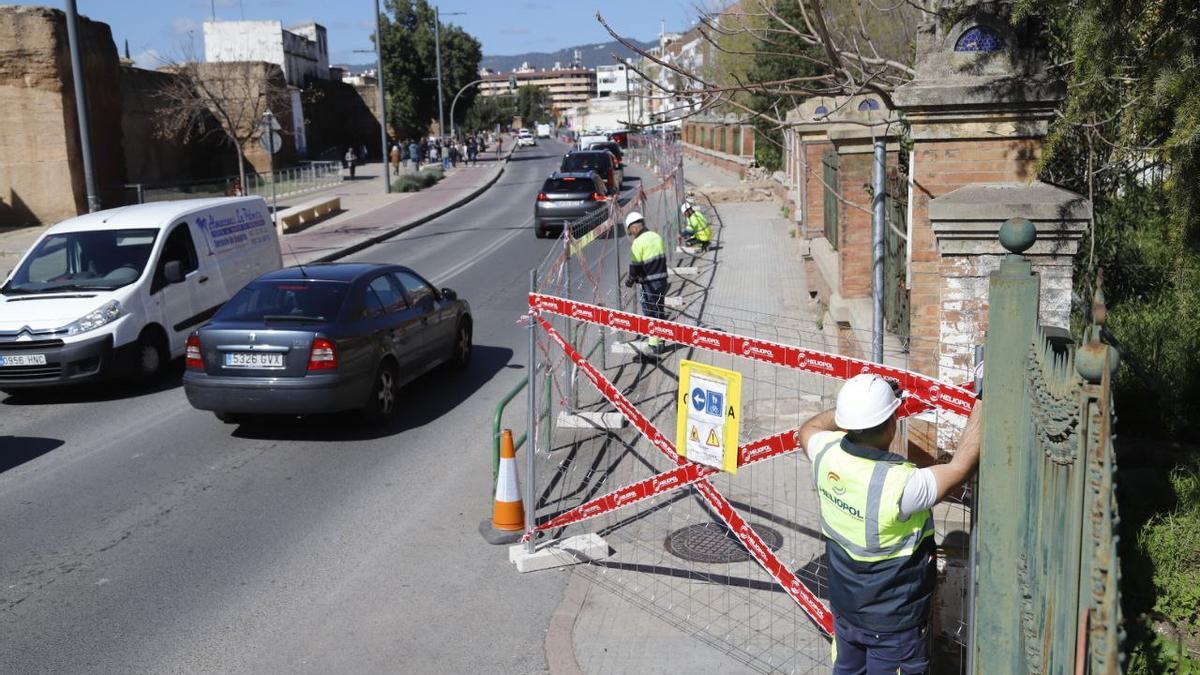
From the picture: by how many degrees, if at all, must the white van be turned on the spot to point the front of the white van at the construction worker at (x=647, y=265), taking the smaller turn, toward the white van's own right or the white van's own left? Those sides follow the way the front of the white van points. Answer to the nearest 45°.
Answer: approximately 135° to the white van's own left

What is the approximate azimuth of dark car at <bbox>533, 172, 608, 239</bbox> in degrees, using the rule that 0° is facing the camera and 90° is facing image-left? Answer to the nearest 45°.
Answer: approximately 180°

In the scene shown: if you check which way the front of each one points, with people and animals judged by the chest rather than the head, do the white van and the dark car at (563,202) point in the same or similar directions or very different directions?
very different directions

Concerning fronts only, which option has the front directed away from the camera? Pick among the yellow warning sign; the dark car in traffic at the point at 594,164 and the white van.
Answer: the dark car in traffic

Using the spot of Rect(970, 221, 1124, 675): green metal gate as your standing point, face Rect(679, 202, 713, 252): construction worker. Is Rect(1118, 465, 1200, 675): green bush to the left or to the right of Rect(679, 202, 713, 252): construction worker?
right

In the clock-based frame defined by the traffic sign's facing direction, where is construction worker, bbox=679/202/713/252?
The construction worker is roughly at 4 o'clock from the traffic sign.

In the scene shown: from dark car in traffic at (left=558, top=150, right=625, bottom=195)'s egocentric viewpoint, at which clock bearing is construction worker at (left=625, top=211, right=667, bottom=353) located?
The construction worker is roughly at 6 o'clock from the dark car in traffic.

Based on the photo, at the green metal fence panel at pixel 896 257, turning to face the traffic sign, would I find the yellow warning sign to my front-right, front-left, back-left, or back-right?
back-left

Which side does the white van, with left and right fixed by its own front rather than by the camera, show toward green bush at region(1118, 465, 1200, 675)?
left

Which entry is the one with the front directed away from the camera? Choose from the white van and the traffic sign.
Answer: the traffic sign

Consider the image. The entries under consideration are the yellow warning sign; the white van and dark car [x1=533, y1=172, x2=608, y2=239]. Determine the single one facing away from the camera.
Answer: the dark car

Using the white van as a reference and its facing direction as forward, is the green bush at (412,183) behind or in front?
behind

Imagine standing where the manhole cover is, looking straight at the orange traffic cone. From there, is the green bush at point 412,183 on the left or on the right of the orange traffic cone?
right

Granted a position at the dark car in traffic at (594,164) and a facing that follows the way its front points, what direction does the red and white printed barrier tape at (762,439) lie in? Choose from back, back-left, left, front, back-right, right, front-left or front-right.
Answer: back

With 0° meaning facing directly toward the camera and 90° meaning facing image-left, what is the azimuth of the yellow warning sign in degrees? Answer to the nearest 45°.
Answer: approximately 45°
